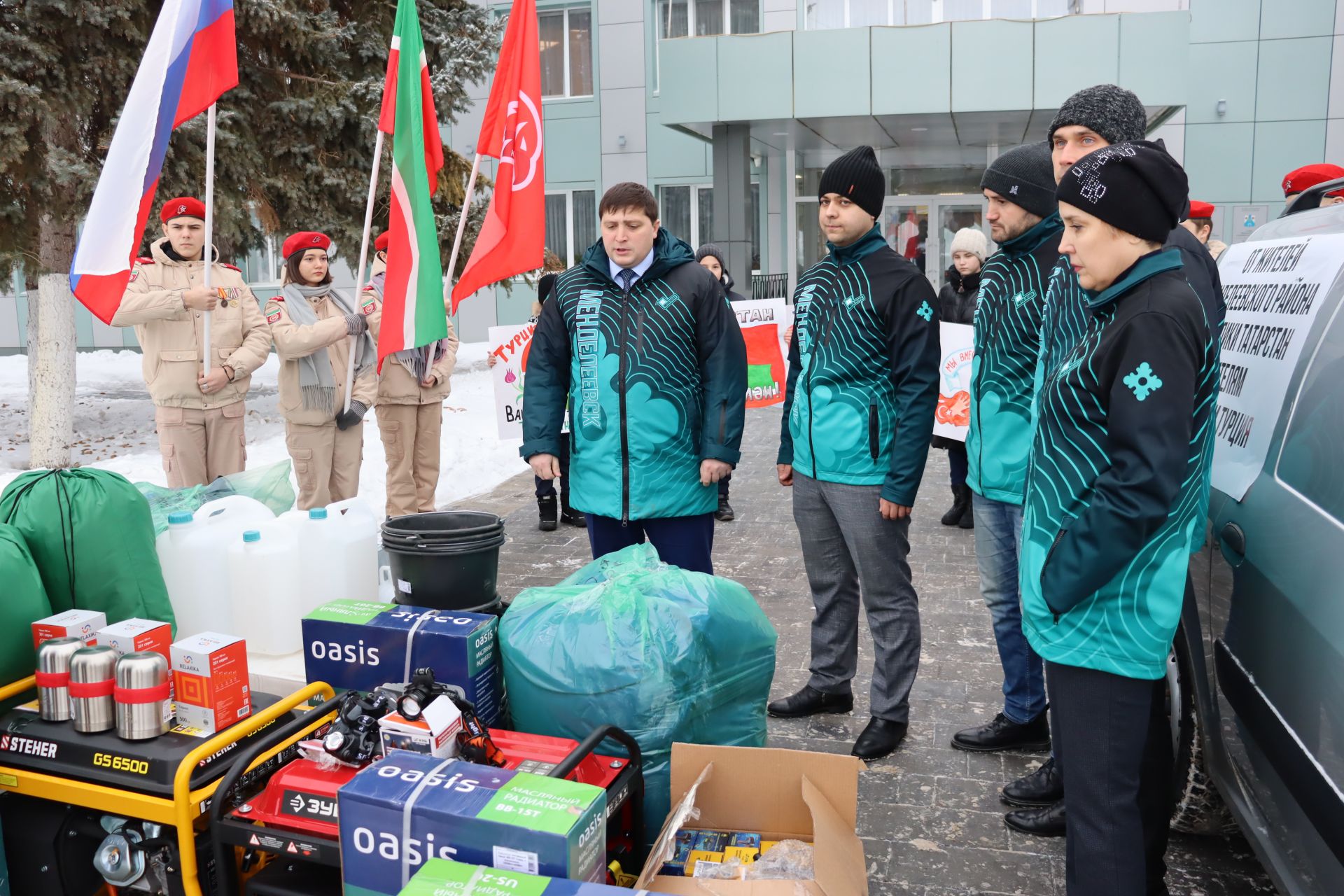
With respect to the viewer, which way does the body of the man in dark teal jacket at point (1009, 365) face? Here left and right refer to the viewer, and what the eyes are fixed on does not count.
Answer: facing the viewer and to the left of the viewer

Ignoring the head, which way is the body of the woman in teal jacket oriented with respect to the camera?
to the viewer's left

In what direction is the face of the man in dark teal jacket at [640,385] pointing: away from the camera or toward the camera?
toward the camera

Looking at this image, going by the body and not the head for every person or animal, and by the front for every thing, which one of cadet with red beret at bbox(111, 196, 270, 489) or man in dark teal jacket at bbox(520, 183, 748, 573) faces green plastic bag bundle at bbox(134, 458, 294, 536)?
the cadet with red beret

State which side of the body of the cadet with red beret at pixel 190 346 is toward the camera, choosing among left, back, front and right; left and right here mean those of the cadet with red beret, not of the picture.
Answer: front

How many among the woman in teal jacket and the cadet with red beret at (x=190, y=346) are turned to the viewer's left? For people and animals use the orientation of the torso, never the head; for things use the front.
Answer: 1

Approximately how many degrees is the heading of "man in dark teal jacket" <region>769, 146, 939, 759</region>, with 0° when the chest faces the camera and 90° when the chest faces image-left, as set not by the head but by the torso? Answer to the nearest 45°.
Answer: approximately 45°

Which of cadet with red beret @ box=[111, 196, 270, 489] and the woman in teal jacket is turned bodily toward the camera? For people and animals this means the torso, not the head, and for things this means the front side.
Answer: the cadet with red beret

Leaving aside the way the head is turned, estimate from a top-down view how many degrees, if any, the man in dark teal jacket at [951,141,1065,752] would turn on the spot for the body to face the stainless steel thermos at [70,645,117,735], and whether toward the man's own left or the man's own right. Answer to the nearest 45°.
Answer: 0° — they already face it

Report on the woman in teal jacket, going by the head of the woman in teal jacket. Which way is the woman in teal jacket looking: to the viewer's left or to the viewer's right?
to the viewer's left

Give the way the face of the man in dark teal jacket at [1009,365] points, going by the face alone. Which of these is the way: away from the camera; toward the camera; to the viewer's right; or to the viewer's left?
to the viewer's left

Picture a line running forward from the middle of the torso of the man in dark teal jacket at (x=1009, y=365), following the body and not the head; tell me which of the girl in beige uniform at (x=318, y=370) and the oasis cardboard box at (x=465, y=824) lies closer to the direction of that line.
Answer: the oasis cardboard box

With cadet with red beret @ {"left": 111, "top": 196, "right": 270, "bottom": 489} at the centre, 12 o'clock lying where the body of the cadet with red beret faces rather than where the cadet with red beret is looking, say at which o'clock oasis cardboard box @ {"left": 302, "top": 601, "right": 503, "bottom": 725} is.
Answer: The oasis cardboard box is roughly at 12 o'clock from the cadet with red beret.

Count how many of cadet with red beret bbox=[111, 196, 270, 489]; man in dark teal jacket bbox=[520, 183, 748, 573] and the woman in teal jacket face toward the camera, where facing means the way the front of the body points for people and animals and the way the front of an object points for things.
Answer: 2

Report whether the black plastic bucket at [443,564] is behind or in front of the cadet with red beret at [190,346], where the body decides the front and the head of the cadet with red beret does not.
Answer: in front

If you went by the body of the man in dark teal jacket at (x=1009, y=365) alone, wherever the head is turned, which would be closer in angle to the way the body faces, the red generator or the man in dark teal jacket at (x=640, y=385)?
the red generator

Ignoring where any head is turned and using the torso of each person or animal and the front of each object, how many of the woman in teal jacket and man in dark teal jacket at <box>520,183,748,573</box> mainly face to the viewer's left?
1

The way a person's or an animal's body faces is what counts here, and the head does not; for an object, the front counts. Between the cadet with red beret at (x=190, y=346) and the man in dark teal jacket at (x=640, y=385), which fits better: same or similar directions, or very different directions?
same or similar directions

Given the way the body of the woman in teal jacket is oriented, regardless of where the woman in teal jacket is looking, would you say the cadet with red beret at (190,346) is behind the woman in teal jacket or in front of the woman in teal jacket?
in front
